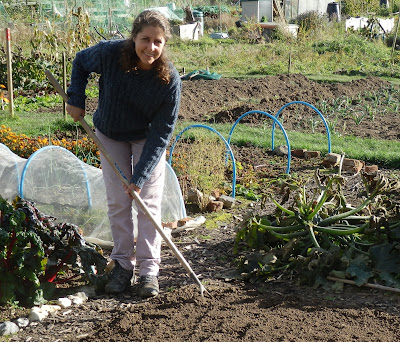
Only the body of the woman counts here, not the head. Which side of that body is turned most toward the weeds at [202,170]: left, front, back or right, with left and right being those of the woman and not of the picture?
back

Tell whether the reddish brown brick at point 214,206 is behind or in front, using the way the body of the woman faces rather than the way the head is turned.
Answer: behind

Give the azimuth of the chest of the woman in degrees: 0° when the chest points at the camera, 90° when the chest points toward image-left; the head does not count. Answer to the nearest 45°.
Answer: approximately 0°

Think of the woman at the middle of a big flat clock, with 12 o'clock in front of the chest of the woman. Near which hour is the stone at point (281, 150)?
The stone is roughly at 7 o'clock from the woman.

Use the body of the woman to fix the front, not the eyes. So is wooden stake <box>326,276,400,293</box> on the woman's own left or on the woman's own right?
on the woman's own left

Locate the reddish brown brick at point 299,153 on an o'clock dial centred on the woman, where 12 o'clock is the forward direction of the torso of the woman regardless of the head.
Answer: The reddish brown brick is roughly at 7 o'clock from the woman.

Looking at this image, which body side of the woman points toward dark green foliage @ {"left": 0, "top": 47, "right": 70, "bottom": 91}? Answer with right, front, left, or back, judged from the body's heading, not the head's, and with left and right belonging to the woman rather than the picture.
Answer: back
